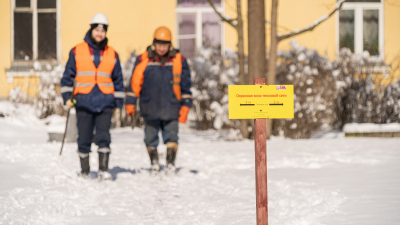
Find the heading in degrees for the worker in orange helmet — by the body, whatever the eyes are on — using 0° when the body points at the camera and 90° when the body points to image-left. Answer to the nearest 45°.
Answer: approximately 0°

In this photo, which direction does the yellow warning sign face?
toward the camera

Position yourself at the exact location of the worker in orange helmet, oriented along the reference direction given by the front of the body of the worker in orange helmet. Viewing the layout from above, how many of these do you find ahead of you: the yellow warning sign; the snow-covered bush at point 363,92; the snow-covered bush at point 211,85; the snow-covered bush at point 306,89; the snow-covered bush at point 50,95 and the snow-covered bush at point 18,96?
1

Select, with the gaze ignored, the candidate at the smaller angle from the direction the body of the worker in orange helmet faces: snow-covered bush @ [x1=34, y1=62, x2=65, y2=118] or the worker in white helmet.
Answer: the worker in white helmet

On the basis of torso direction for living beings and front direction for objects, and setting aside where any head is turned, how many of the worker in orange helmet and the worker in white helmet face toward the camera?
2

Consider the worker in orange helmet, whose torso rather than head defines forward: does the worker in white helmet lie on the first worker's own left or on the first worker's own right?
on the first worker's own right

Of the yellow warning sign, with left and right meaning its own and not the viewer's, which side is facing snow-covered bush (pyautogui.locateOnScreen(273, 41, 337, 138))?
back

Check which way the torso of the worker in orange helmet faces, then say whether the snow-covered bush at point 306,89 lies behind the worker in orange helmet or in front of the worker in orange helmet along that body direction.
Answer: behind

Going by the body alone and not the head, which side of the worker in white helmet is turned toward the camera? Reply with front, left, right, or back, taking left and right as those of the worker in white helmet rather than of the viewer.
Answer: front

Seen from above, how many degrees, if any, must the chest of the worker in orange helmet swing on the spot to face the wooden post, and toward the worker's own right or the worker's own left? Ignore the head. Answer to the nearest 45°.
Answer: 0° — they already face it
